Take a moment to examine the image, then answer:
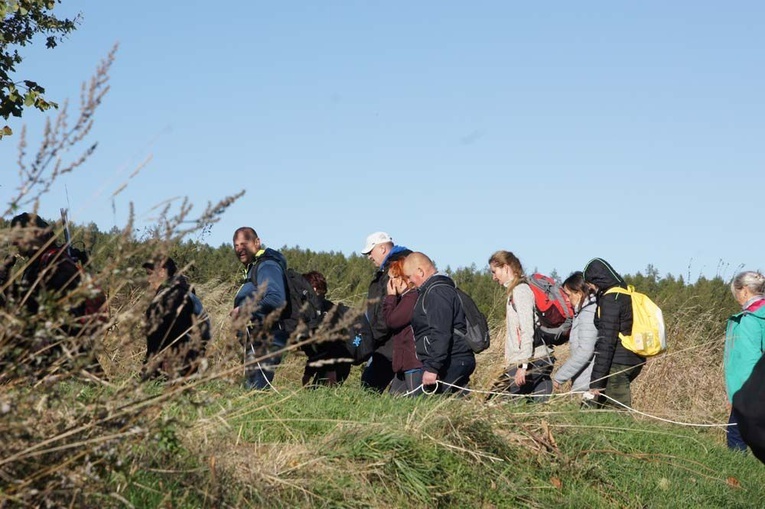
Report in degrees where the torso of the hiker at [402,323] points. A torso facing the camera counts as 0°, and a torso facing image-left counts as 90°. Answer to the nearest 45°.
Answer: approximately 90°

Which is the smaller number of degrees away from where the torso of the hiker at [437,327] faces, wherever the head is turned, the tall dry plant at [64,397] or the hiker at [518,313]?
the tall dry plant

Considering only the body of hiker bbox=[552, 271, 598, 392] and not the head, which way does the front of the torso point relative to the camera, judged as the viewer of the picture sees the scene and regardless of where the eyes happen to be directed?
to the viewer's left

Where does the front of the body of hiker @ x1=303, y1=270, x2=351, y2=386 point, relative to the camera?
to the viewer's left

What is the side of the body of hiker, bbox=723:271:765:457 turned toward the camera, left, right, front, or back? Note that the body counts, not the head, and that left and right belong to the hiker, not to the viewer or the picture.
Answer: left

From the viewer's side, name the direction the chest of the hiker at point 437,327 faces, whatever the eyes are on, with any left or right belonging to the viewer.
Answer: facing to the left of the viewer

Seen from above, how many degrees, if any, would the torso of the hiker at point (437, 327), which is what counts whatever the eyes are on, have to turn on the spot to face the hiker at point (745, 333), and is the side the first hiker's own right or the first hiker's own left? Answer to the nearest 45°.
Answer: approximately 180°

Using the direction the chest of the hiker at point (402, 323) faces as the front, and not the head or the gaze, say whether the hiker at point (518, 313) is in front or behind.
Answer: behind

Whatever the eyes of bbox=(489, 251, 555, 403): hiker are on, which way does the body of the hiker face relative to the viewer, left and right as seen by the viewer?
facing to the left of the viewer

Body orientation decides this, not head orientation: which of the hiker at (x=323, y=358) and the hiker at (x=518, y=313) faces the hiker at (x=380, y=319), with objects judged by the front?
the hiker at (x=518, y=313)

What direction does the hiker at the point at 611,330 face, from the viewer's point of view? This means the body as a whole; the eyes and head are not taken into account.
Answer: to the viewer's left

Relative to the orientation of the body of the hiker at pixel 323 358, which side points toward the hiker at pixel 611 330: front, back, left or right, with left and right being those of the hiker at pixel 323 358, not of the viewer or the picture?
back

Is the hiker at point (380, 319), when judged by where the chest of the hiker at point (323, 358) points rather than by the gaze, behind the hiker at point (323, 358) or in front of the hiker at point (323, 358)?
behind

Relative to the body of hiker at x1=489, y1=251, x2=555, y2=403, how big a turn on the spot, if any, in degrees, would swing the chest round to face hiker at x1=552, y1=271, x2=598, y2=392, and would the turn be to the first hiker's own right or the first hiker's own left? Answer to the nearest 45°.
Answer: approximately 135° to the first hiker's own right
